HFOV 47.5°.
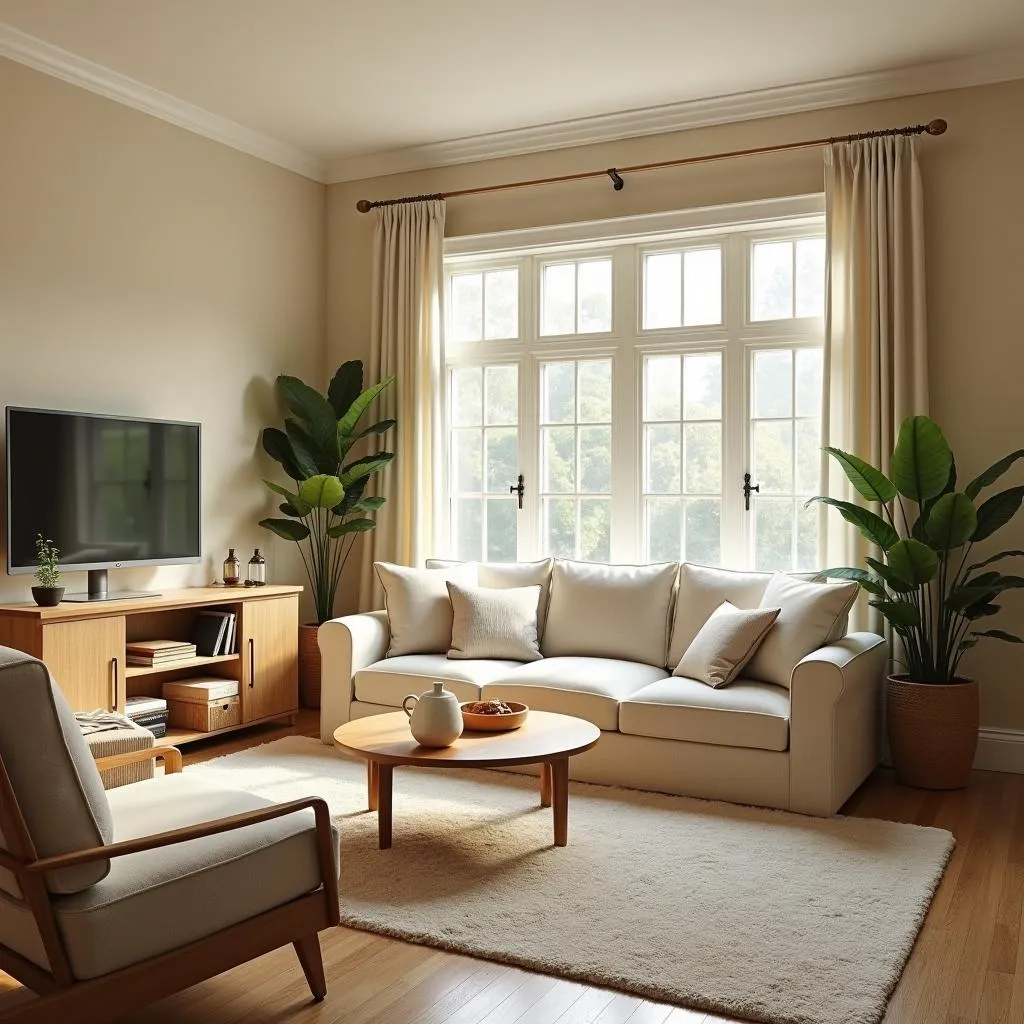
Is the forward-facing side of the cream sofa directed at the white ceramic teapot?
yes

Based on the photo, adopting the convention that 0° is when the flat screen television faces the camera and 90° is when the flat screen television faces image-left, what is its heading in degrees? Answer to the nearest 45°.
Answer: approximately 315°

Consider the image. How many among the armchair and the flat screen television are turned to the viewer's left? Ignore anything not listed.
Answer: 0

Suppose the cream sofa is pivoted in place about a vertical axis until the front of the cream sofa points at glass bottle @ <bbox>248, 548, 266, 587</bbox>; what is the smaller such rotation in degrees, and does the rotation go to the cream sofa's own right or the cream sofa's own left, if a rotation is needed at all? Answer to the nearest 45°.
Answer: approximately 90° to the cream sofa's own right

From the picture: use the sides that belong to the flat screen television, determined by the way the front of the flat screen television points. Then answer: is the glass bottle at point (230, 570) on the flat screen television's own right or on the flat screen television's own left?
on the flat screen television's own left

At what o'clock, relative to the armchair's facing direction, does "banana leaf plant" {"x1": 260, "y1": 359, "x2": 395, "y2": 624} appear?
The banana leaf plant is roughly at 11 o'clock from the armchair.

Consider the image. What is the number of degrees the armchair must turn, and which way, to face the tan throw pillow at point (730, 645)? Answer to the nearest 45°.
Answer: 0° — it already faces it

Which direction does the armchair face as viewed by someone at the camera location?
facing away from the viewer and to the right of the viewer

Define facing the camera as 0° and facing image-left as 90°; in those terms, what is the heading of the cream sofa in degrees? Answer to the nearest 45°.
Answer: approximately 45°

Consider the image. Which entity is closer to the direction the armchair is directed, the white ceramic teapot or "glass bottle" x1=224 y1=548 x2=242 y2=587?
the white ceramic teapot

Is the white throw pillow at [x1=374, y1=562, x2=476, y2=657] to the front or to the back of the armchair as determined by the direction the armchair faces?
to the front

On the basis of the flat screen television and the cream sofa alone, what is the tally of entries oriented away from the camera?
0

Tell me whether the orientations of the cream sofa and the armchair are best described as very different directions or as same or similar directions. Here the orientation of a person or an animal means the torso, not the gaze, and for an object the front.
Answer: very different directions
